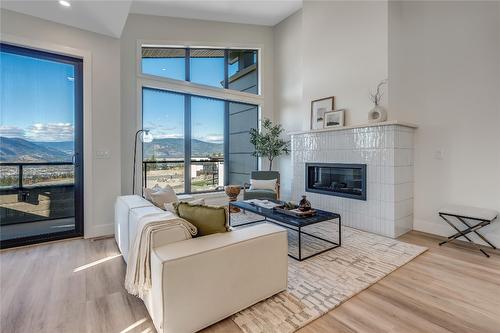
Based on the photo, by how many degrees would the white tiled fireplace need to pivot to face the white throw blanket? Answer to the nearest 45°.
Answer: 0° — it already faces it

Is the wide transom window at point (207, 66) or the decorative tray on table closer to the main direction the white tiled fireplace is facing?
the decorative tray on table

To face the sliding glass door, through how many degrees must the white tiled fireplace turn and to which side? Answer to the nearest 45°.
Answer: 0° — it already faces it

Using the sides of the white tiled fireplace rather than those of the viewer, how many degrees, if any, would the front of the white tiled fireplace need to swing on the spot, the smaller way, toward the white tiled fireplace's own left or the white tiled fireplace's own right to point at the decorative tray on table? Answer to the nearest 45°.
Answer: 0° — it already faces it

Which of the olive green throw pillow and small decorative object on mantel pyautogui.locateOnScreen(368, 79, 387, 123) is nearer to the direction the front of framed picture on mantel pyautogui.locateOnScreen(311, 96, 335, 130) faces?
the olive green throw pillow

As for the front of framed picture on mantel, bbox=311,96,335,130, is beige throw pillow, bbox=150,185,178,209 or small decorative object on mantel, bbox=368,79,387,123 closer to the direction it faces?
the beige throw pillow

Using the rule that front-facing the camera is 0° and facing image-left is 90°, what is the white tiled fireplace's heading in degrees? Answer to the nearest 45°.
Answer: approximately 45°

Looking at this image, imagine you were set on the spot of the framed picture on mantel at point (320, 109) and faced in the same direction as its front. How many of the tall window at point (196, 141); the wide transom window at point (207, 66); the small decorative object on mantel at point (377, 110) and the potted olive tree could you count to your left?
1

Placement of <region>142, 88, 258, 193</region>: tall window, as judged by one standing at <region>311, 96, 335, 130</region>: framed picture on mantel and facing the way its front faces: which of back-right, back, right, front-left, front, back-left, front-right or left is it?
front-right

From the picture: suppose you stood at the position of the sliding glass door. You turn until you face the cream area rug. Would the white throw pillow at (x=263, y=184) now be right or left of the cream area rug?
left

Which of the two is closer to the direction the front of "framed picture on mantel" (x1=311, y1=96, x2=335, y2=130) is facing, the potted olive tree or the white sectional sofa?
the white sectional sofa

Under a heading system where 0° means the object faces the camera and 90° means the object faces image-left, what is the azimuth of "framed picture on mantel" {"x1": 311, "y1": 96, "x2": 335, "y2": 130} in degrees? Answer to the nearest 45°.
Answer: approximately 45°

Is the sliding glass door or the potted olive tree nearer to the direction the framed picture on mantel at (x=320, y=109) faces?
the sliding glass door
